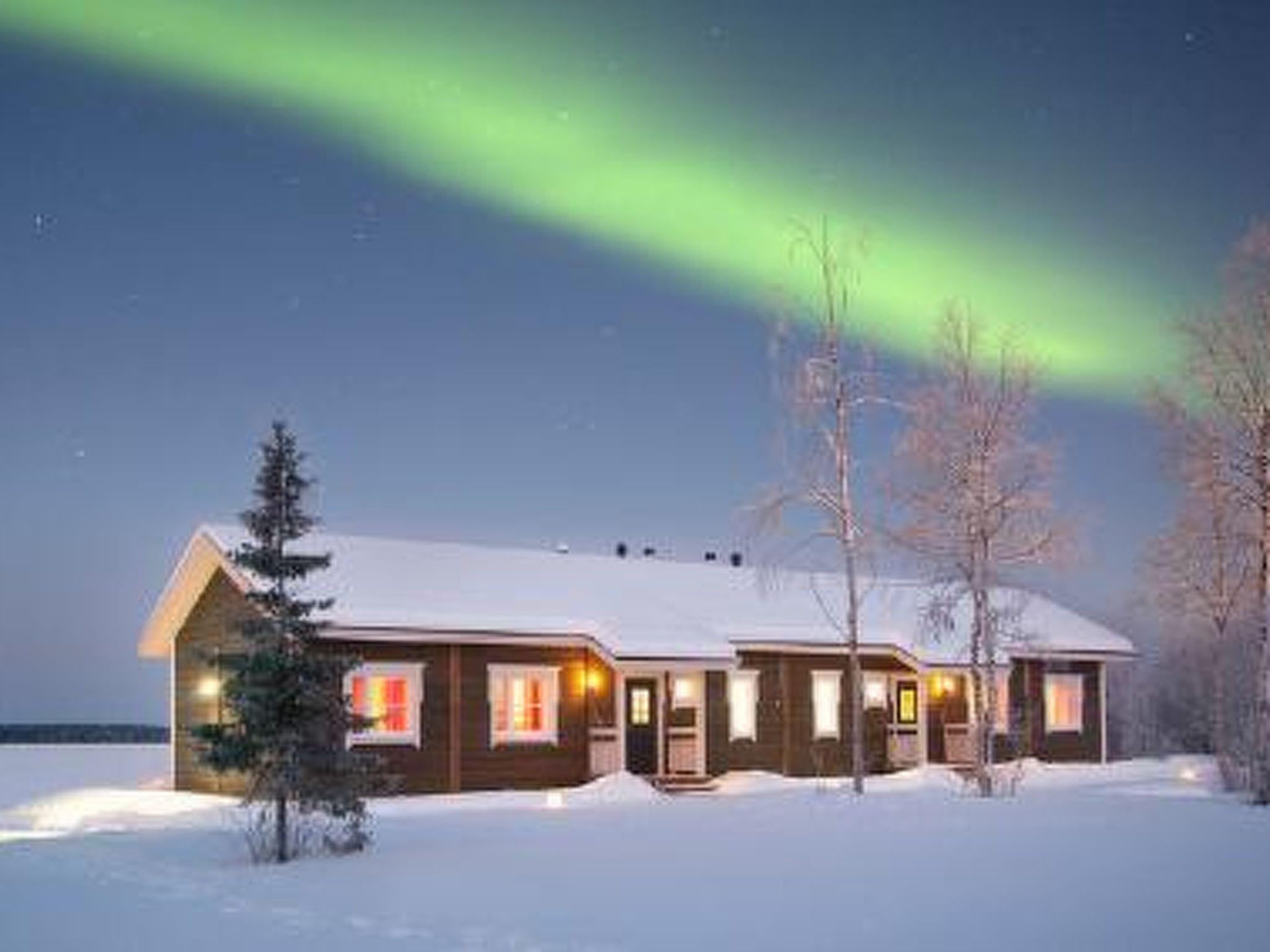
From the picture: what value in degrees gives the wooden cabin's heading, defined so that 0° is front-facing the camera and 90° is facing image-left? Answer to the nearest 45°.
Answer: approximately 315°

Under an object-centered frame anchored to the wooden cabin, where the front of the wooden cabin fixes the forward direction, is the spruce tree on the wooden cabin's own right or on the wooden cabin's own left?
on the wooden cabin's own right

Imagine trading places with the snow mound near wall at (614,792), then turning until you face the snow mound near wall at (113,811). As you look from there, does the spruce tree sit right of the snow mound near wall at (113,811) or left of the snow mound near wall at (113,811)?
left

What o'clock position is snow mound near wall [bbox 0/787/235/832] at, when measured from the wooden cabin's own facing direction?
The snow mound near wall is roughly at 3 o'clock from the wooden cabin.

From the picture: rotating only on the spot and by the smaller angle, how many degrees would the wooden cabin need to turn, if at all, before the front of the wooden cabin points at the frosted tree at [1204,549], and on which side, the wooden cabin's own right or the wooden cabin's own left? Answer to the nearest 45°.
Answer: approximately 45° to the wooden cabin's own left
